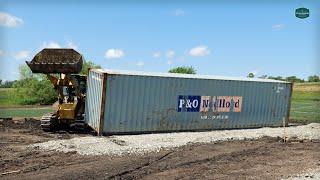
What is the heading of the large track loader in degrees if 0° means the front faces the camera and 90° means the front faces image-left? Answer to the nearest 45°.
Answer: approximately 45°

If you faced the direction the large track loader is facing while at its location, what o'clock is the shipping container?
The shipping container is roughly at 8 o'clock from the large track loader.
